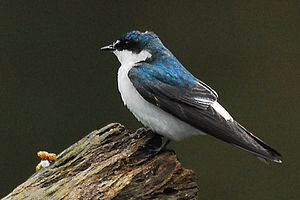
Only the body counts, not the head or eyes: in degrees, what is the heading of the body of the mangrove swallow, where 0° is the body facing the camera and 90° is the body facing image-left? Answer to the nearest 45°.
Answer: approximately 90°
